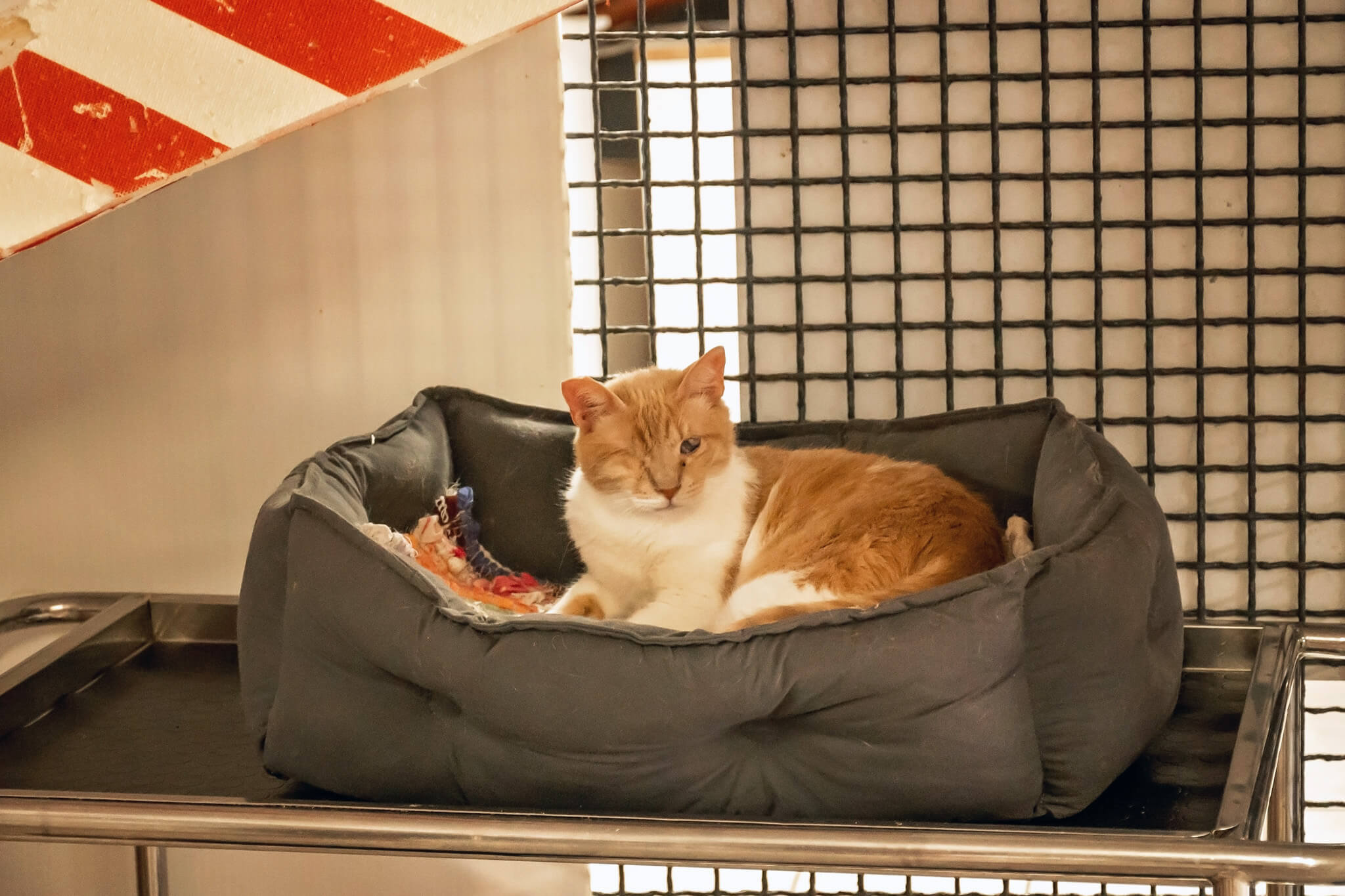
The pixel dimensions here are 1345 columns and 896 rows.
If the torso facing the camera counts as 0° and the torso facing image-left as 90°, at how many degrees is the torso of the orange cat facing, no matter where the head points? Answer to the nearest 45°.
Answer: approximately 45°

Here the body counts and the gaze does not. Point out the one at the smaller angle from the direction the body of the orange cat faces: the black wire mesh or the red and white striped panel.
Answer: the red and white striped panel

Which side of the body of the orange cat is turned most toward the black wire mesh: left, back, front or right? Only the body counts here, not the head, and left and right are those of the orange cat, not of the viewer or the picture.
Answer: back

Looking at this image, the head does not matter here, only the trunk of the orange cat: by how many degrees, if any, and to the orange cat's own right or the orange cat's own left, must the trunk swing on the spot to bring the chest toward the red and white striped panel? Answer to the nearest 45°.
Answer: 0° — it already faces it
